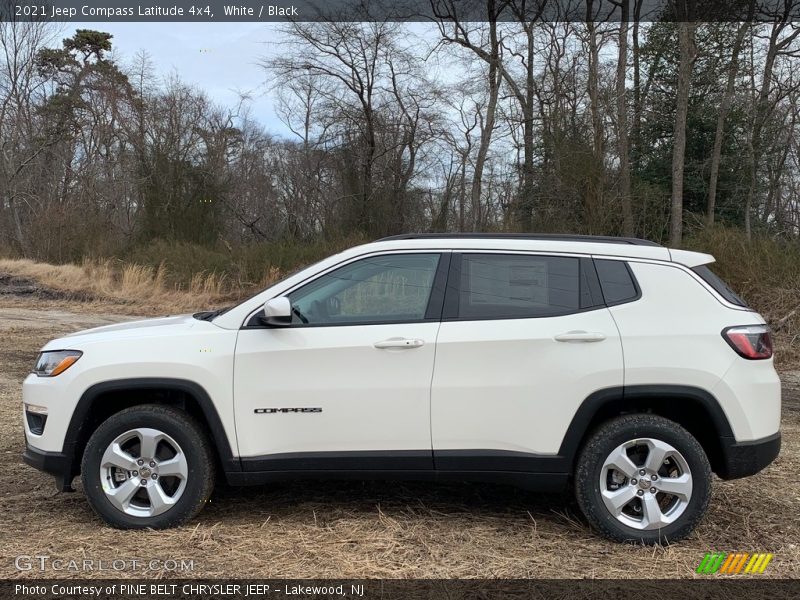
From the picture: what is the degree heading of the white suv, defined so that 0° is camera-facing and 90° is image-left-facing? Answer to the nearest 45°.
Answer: approximately 90°
